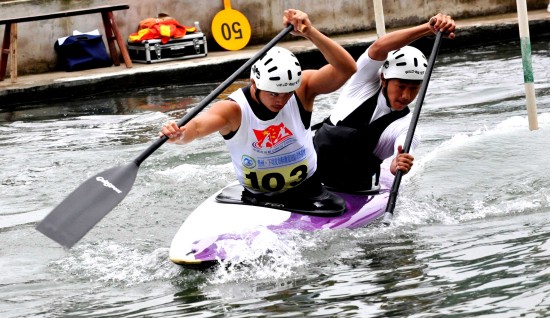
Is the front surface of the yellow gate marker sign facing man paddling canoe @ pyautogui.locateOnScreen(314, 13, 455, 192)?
yes

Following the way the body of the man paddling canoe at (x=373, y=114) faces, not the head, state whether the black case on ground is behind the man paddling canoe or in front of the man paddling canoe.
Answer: behind

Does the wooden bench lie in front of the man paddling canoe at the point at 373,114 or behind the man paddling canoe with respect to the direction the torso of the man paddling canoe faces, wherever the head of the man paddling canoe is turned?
behind

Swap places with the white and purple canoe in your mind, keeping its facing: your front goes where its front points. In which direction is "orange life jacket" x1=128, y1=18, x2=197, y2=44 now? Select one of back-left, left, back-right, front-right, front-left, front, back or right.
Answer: back-right

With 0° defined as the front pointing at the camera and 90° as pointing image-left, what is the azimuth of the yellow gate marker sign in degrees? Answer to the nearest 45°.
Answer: approximately 0°

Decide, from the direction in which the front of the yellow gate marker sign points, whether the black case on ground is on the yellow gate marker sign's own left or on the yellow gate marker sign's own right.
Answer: on the yellow gate marker sign's own right

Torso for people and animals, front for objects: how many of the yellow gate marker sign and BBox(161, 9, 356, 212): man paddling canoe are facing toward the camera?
2

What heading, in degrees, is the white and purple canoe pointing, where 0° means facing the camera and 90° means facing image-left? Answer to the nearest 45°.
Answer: approximately 45°

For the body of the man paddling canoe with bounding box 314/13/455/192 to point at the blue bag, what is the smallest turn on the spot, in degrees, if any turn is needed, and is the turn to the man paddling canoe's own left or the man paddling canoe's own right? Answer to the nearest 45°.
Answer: approximately 180°

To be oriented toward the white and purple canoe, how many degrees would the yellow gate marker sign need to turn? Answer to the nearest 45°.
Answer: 0° — it already faces it
